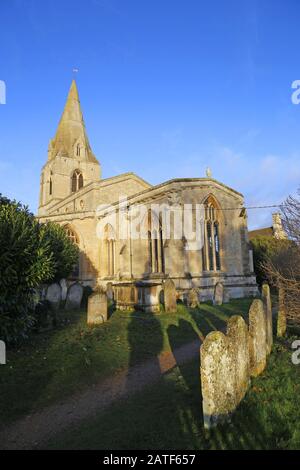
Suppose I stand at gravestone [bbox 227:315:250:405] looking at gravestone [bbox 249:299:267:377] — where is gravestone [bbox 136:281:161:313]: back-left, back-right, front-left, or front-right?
front-left

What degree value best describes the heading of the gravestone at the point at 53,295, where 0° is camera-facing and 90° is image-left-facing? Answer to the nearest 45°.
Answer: approximately 0°

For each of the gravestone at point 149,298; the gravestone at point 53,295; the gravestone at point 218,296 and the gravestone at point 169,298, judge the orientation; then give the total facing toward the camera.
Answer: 4

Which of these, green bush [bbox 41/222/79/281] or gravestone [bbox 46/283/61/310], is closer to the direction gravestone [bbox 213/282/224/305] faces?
the gravestone

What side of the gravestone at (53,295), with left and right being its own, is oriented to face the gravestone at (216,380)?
front

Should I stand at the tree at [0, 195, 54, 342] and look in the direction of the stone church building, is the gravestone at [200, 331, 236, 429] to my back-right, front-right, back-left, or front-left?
back-right

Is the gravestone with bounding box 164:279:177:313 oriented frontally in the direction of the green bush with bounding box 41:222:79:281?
no

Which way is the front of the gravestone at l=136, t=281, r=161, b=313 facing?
toward the camera

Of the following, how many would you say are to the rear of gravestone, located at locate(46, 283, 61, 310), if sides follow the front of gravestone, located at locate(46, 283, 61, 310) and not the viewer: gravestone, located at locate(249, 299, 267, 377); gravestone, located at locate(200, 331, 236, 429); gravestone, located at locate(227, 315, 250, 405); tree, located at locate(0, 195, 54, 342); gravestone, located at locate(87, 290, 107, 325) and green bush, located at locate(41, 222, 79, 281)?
1

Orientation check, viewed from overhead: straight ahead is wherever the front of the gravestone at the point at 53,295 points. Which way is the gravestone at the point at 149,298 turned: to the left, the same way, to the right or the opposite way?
the same way

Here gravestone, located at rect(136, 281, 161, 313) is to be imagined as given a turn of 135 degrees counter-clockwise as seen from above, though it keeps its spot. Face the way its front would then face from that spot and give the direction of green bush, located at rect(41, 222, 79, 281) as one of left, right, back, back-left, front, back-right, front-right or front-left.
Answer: left

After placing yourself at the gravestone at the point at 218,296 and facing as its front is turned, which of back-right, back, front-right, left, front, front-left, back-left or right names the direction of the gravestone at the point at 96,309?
front-right

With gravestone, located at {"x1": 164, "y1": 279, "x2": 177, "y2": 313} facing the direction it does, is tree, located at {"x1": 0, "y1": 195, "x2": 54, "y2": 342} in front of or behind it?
in front

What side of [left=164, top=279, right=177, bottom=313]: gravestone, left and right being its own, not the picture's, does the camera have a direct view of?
front

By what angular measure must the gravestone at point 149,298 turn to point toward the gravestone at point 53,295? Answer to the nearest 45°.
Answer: approximately 90° to its right

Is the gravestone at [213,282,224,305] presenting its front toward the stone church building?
no
